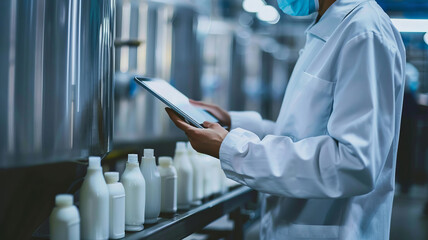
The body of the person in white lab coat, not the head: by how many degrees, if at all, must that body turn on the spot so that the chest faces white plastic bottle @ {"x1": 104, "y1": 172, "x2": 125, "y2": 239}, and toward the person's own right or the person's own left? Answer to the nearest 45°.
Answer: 0° — they already face it

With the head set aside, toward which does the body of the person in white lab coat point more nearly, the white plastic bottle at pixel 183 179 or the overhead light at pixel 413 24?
the white plastic bottle

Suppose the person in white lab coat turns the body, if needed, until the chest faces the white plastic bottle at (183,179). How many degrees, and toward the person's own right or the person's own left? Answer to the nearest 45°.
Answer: approximately 45° to the person's own right

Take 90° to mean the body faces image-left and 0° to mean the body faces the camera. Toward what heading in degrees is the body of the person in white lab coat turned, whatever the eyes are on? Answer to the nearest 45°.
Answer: approximately 90°

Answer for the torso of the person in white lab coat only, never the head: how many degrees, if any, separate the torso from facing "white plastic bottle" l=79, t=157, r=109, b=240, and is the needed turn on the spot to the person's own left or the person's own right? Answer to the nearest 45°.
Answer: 0° — they already face it
